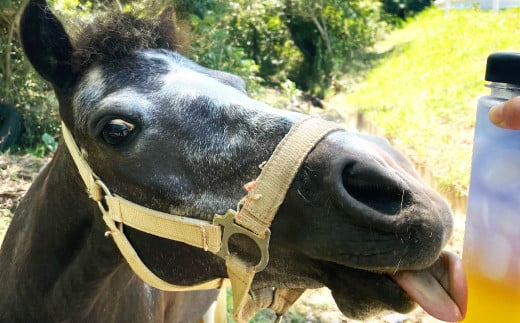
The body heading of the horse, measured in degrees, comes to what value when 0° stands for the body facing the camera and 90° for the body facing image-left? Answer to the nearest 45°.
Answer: approximately 315°
